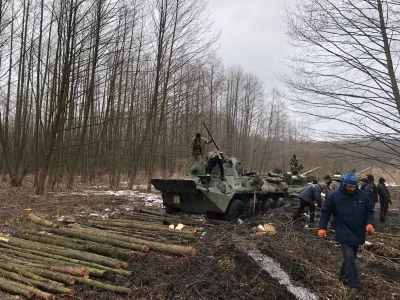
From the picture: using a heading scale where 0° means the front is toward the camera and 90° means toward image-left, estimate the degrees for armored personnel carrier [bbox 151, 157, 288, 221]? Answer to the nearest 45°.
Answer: approximately 45°
